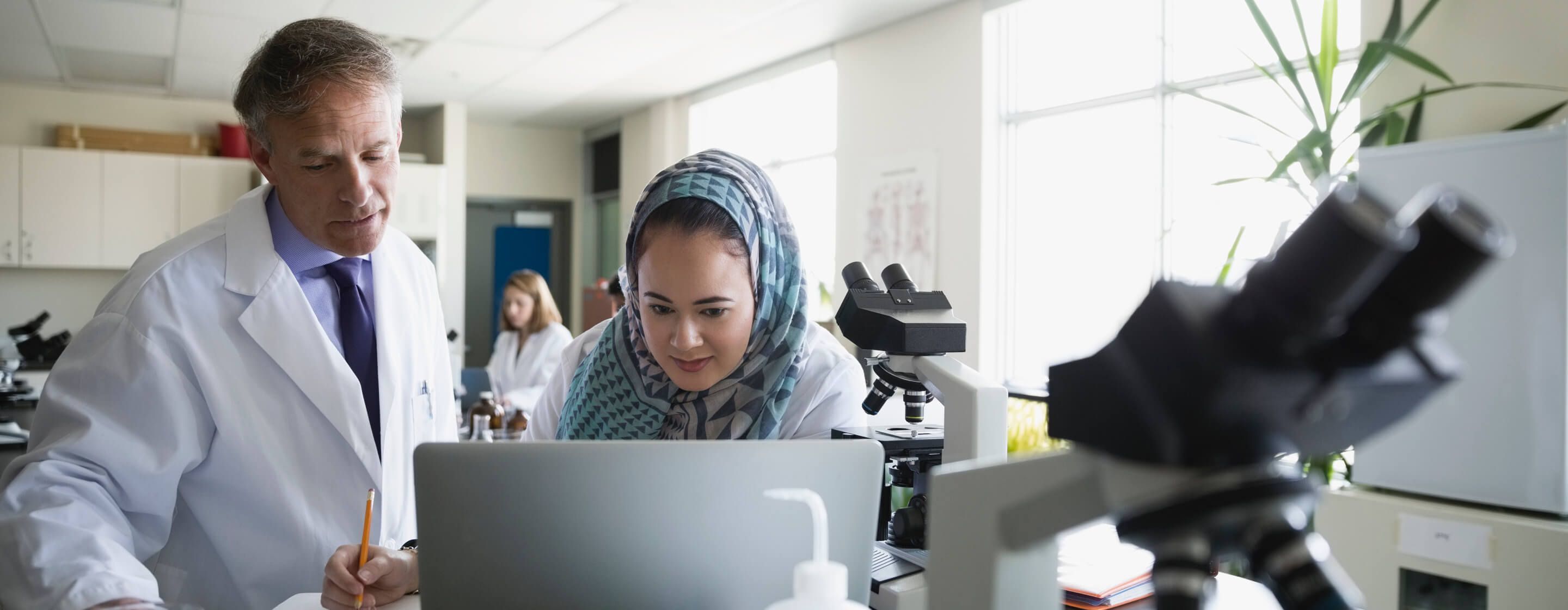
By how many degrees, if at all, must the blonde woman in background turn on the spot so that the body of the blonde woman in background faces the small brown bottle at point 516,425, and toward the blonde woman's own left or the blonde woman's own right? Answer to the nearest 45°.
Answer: approximately 45° to the blonde woman's own left

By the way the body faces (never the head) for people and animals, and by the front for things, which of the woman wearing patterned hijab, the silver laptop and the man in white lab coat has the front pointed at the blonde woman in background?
the silver laptop

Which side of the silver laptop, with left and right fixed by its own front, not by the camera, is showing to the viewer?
back

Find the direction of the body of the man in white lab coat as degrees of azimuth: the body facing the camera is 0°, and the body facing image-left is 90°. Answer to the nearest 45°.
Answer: approximately 315°

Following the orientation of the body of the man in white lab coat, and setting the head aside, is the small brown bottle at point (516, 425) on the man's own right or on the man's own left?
on the man's own left

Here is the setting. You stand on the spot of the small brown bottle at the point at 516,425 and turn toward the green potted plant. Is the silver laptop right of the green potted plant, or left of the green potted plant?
right

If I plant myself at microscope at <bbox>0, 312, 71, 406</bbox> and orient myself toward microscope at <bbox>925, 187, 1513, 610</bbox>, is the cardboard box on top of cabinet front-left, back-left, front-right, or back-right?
back-left

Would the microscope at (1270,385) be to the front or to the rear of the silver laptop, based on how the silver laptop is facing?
to the rear

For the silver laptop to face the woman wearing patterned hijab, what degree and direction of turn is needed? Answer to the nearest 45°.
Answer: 0° — it already faces them

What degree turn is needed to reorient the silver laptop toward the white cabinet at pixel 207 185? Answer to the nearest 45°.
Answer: approximately 45° to its left

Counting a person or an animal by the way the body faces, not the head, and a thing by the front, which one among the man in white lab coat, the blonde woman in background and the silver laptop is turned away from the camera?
the silver laptop

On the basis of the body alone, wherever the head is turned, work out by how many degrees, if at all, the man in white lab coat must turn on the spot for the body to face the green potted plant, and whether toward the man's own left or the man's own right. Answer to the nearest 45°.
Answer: approximately 45° to the man's own left

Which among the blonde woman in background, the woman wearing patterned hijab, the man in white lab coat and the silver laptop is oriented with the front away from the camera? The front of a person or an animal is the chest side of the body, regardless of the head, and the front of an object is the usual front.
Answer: the silver laptop
